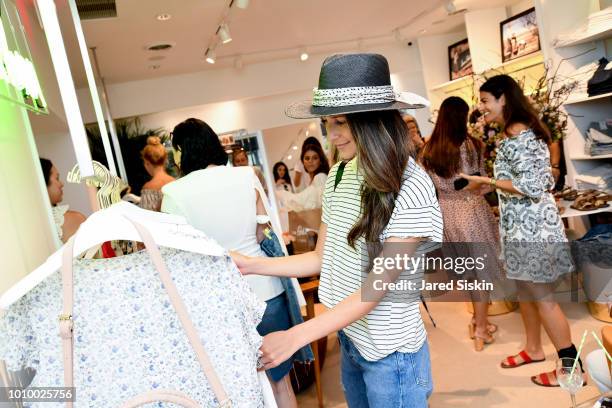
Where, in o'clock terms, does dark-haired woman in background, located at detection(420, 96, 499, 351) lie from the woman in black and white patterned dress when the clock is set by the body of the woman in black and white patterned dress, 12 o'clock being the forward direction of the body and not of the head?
The dark-haired woman in background is roughly at 2 o'clock from the woman in black and white patterned dress.

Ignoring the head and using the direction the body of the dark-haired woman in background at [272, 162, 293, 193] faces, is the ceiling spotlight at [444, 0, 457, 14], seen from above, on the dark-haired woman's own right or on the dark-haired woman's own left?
on the dark-haired woman's own left

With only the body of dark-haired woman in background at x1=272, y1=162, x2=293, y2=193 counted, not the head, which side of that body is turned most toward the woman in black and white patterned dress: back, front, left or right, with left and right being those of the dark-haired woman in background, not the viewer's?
front

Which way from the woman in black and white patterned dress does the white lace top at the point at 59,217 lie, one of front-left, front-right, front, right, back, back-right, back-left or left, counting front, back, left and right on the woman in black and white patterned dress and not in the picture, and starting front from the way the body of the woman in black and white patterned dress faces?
front-left

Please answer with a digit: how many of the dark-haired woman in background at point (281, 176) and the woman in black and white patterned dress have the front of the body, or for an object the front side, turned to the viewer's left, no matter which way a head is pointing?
1

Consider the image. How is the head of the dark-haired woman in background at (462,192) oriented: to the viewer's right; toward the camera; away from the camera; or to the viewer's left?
away from the camera

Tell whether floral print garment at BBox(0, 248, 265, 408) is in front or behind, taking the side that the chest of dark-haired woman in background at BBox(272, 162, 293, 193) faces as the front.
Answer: in front

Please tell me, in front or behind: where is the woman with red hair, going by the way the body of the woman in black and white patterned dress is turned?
in front

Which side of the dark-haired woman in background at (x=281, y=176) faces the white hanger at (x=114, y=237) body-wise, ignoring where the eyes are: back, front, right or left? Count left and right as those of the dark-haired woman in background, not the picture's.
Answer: front

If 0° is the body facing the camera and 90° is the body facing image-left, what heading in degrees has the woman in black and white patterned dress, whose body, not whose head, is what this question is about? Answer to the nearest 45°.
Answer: approximately 90°
